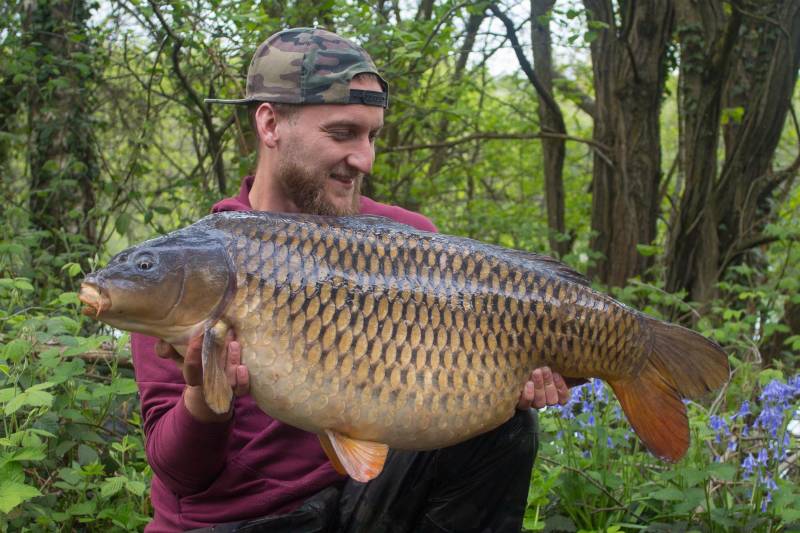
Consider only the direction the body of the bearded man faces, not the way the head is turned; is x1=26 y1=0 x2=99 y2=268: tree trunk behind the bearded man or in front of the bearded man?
behind

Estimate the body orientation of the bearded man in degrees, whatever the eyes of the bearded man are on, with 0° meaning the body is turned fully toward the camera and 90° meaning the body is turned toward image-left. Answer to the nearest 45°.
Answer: approximately 315°

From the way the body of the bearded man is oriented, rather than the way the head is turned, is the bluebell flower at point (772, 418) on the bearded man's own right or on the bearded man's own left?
on the bearded man's own left

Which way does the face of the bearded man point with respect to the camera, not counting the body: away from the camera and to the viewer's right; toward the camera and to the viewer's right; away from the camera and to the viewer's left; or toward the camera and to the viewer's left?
toward the camera and to the viewer's right

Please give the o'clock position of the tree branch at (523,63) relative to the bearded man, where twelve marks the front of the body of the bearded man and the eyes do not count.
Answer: The tree branch is roughly at 8 o'clock from the bearded man.

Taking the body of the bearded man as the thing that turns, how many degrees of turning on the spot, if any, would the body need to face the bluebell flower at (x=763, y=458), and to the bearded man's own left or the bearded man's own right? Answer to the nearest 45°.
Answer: approximately 45° to the bearded man's own left

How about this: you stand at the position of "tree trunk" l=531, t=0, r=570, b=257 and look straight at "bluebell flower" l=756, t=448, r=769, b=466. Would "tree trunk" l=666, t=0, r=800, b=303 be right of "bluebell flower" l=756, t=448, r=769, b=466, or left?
left

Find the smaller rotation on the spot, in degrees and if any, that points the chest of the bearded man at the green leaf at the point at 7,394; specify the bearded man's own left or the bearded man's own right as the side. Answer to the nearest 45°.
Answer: approximately 135° to the bearded man's own right
